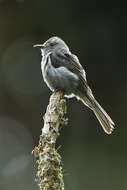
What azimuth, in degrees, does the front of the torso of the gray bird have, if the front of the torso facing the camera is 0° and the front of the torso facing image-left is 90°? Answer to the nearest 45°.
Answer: approximately 90°
